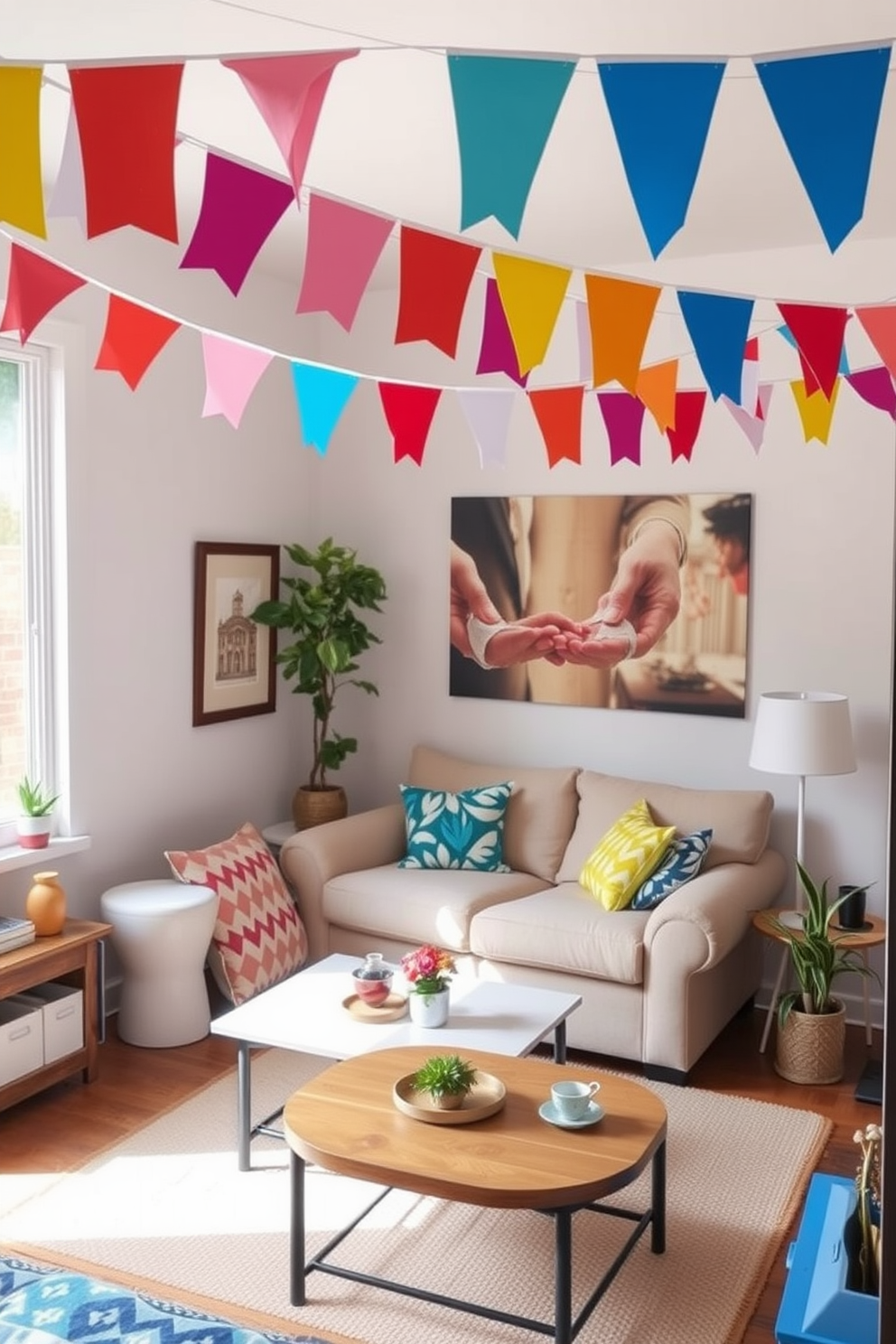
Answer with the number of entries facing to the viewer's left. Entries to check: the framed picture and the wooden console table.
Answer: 0

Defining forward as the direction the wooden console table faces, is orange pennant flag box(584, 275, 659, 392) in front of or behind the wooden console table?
in front

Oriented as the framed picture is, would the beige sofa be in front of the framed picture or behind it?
in front

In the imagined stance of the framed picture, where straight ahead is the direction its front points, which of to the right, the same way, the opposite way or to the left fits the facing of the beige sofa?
to the right

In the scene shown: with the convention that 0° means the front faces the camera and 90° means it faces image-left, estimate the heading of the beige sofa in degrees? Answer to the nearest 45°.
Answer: approximately 45°

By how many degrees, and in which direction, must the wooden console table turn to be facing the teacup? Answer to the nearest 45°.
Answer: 0° — it already faces it

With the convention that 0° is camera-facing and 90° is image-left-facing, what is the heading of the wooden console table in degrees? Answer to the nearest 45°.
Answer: approximately 315°

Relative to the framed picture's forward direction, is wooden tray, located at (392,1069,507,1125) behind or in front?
in front

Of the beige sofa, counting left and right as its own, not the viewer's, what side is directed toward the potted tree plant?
right

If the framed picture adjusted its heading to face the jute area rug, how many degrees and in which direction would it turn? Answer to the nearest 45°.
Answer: approximately 45° to its right
